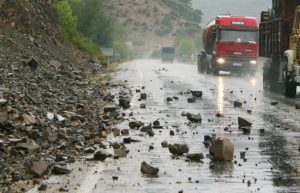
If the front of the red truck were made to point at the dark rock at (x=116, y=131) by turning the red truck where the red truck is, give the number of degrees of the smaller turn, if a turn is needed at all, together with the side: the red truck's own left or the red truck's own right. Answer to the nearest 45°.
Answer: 0° — it already faces it

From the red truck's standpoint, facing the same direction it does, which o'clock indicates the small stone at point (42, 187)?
The small stone is roughly at 12 o'clock from the red truck.

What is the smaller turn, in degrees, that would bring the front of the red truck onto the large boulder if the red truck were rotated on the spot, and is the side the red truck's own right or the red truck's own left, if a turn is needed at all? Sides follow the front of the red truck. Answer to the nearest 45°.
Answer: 0° — it already faces it

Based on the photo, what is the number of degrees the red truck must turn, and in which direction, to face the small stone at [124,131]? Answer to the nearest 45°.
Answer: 0° — it already faces it

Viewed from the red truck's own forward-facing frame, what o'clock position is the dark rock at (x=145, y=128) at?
The dark rock is roughly at 12 o'clock from the red truck.

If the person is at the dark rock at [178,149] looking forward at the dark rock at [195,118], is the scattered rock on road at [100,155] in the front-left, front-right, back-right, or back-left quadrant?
back-left

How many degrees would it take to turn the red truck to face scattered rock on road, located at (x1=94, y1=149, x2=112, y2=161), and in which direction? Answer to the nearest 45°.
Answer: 0° — it already faces it

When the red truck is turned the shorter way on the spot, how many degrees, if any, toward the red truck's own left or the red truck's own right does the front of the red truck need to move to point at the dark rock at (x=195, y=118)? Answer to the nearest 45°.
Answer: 0° — it already faces it

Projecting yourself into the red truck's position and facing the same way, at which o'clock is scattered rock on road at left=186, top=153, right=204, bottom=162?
The scattered rock on road is roughly at 12 o'clock from the red truck.

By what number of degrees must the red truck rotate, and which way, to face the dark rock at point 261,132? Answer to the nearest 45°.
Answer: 0° — it already faces it

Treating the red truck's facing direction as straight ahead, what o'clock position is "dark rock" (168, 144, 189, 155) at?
The dark rock is roughly at 12 o'clock from the red truck.
